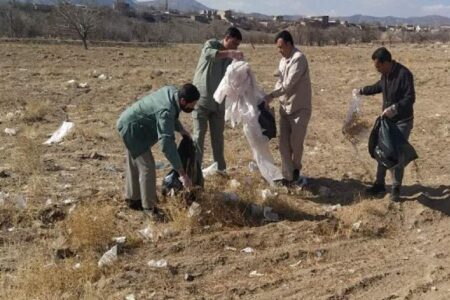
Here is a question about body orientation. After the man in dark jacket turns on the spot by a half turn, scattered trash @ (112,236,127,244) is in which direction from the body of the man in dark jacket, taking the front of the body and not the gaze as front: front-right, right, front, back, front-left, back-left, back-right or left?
back

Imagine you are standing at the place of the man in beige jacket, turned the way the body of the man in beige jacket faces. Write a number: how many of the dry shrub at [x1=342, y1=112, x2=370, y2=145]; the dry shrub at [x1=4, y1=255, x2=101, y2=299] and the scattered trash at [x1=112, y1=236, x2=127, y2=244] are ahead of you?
2

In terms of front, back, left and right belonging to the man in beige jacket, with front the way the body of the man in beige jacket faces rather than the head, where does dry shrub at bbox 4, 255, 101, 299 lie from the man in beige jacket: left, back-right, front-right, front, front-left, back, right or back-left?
front

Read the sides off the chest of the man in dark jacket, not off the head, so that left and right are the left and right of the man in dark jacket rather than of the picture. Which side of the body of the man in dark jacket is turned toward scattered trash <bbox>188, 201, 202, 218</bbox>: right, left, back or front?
front

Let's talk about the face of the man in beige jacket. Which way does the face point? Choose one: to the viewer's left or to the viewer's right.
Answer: to the viewer's left

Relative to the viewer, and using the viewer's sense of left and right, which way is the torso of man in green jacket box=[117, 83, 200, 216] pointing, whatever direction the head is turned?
facing to the right of the viewer

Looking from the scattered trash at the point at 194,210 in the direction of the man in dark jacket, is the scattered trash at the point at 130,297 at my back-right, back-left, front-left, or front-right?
back-right

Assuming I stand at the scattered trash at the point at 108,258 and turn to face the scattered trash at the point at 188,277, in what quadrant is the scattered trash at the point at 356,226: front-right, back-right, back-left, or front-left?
front-left

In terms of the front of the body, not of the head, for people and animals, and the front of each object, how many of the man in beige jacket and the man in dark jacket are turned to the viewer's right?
0

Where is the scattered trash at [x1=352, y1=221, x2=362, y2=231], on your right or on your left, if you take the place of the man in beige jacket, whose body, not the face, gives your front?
on your left

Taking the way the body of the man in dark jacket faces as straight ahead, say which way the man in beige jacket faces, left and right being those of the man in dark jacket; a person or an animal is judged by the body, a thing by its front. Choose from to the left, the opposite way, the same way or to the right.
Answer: the same way

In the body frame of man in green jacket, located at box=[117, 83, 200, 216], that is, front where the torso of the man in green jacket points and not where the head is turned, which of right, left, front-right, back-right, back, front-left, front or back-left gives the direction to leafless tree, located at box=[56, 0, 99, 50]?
left

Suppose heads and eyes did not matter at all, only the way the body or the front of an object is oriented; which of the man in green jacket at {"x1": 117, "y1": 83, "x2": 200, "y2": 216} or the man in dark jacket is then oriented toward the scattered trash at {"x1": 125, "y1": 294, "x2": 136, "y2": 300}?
the man in dark jacket

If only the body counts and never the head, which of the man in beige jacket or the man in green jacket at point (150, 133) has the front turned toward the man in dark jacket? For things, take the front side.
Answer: the man in green jacket

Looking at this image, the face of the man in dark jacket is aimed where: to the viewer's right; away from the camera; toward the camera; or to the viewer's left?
to the viewer's left

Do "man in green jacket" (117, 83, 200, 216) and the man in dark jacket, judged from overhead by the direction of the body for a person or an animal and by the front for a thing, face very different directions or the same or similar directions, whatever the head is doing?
very different directions
